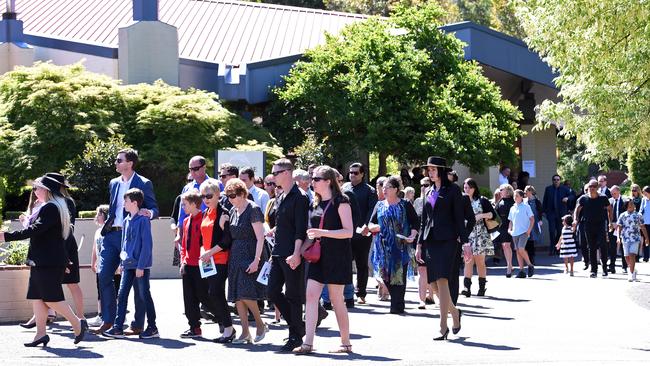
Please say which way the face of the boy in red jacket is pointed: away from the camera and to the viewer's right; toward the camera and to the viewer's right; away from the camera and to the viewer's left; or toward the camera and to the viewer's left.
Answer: toward the camera and to the viewer's left

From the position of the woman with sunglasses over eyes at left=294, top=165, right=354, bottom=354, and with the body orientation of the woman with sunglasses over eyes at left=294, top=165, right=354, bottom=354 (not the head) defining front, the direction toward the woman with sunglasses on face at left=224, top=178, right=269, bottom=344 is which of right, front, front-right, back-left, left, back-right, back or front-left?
front-right

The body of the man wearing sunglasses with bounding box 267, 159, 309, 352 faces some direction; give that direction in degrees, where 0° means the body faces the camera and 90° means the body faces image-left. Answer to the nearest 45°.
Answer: approximately 45°

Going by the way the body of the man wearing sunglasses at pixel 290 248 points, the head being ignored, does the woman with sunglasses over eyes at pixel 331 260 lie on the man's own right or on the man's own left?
on the man's own left

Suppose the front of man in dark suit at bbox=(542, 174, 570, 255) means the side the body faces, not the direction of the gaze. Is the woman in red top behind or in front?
in front

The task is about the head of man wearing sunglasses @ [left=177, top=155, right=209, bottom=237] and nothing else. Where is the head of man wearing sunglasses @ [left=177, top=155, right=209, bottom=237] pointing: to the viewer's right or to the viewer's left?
to the viewer's left

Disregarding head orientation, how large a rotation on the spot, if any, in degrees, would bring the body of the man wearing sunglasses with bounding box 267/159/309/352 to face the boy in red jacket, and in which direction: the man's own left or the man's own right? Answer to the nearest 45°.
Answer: approximately 90° to the man's own right

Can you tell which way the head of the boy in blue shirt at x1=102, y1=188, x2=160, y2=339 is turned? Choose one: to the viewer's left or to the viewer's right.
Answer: to the viewer's left
